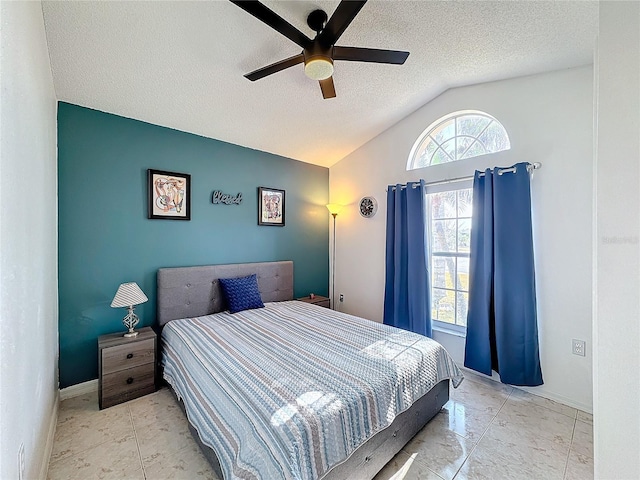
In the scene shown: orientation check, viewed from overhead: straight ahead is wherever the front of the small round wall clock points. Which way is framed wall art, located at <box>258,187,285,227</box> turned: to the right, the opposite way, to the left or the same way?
to the left

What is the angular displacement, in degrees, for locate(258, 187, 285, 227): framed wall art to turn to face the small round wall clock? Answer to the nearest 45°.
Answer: approximately 45° to its left

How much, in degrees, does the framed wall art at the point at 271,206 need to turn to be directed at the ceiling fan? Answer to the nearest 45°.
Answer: approximately 45° to its right

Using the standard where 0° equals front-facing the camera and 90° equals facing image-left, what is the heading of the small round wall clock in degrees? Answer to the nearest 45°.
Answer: approximately 45°

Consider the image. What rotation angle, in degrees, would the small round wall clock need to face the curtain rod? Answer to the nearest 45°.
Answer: approximately 90° to its left

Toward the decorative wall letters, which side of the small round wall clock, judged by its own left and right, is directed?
front

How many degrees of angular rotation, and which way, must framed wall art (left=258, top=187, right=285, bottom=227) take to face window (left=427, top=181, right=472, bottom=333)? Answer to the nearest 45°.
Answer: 0° — it already faces it

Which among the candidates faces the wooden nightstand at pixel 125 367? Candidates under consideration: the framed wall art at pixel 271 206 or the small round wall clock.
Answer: the small round wall clock

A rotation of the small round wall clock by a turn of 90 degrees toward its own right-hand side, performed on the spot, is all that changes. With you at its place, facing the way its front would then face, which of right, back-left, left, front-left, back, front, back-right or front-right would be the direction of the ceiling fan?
back-left

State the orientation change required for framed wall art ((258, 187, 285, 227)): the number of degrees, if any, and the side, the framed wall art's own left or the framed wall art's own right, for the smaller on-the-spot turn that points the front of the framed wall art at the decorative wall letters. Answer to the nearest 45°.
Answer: approximately 90° to the framed wall art's own right

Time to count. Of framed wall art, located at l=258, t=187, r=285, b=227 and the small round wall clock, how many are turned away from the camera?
0

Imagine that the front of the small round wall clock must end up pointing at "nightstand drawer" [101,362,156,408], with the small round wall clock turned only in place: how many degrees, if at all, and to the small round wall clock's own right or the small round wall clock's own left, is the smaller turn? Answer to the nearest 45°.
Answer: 0° — it already faces it

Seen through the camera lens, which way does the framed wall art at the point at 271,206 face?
facing the viewer and to the right of the viewer
